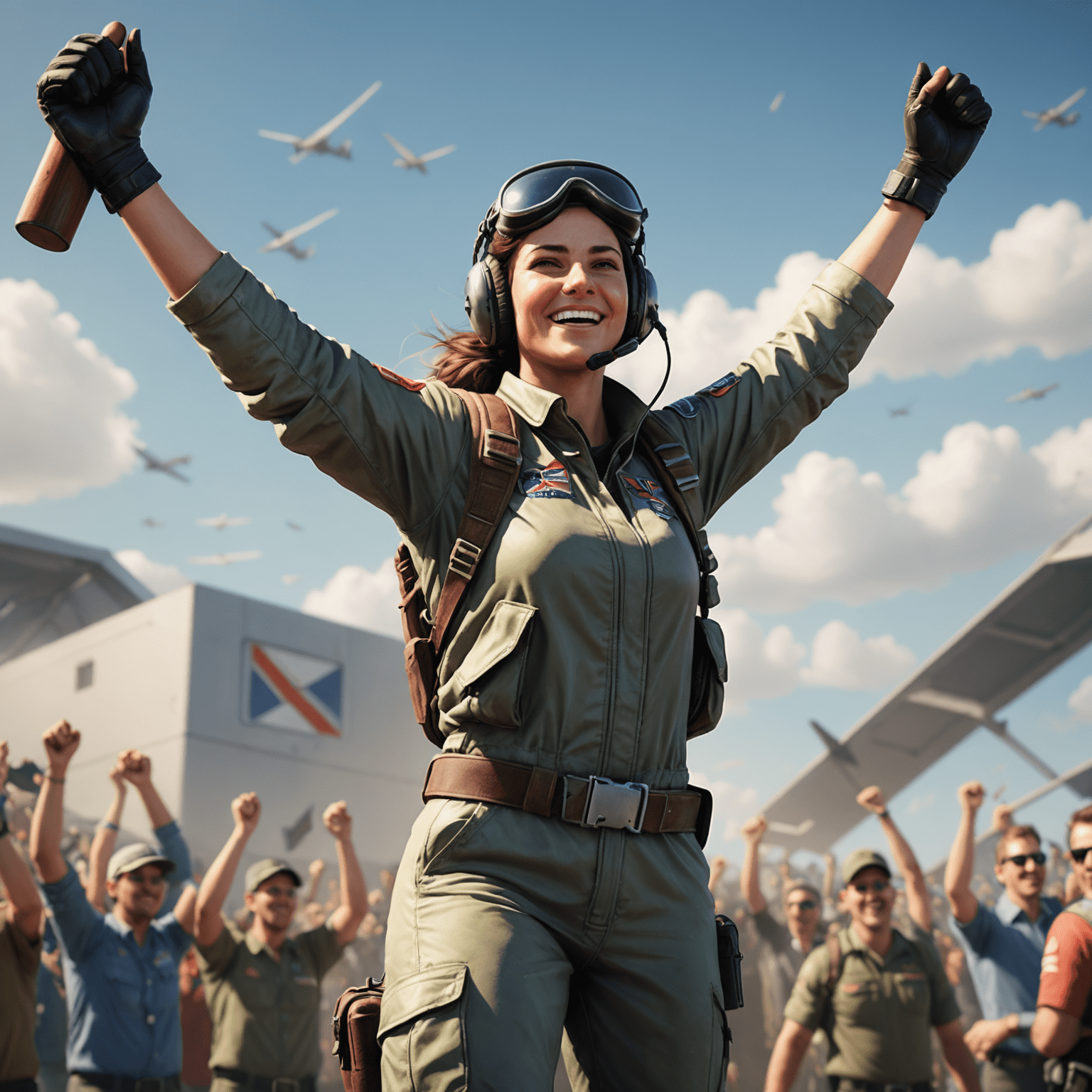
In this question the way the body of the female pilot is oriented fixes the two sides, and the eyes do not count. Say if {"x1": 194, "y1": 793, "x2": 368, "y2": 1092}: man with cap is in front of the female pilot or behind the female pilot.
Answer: behind

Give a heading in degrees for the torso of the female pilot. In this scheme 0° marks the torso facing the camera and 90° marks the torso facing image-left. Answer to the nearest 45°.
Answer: approximately 315°
